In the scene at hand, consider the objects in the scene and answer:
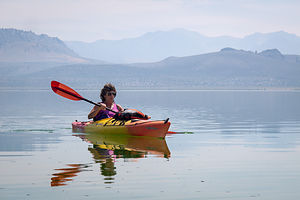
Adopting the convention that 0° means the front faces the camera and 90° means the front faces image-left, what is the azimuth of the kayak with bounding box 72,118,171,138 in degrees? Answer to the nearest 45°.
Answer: approximately 315°
